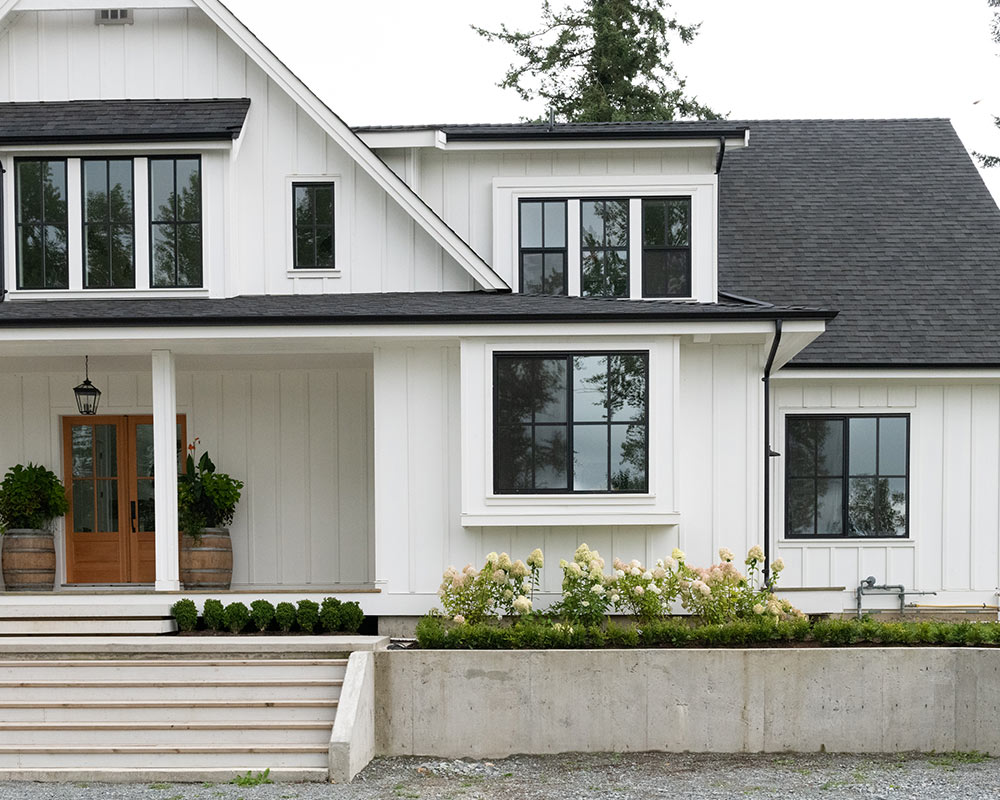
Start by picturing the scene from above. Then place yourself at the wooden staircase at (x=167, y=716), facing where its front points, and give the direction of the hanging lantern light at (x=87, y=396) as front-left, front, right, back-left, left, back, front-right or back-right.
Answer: back

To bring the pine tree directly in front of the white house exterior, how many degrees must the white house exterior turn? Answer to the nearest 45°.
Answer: approximately 180°

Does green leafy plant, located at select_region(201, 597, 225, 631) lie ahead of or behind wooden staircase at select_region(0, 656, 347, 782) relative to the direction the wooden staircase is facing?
behind

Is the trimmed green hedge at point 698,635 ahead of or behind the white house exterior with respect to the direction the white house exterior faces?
ahead

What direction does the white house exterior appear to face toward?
toward the camera

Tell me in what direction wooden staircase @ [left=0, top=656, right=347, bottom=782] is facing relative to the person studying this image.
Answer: facing the viewer

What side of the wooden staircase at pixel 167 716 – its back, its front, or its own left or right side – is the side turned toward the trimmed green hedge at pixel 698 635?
left

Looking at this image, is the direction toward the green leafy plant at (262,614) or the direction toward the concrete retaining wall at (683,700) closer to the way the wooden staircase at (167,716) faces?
the concrete retaining wall

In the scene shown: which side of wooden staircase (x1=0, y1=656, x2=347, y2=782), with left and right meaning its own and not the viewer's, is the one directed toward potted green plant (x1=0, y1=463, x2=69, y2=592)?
back

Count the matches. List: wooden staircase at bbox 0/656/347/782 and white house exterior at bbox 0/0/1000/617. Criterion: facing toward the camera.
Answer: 2

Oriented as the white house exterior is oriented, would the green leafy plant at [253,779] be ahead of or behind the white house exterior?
ahead

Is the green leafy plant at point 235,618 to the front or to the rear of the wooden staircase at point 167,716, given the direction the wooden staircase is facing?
to the rear

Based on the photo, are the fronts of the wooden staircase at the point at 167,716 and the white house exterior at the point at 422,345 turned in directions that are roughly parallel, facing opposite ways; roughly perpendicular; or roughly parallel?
roughly parallel
